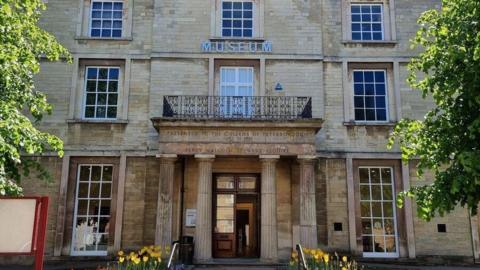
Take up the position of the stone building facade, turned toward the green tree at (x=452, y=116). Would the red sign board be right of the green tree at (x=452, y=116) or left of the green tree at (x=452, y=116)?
right

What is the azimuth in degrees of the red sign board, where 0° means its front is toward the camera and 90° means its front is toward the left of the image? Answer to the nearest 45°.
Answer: approximately 0°

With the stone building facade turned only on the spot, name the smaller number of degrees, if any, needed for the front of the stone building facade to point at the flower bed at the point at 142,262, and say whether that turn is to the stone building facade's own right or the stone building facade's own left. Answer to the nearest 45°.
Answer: approximately 45° to the stone building facade's own right

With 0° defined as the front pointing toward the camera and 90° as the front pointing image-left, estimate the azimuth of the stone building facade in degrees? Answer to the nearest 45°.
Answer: approximately 0°

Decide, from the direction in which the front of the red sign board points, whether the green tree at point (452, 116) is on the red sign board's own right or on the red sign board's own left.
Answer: on the red sign board's own left

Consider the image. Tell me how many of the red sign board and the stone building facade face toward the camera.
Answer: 2
